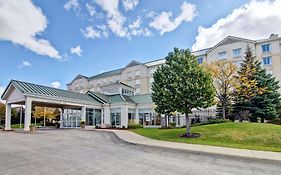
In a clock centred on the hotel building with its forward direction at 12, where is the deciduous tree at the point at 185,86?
The deciduous tree is roughly at 10 o'clock from the hotel building.

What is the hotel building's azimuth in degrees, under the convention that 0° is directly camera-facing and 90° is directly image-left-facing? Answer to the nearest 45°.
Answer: approximately 45°
